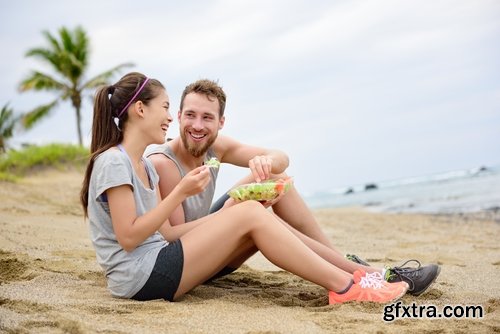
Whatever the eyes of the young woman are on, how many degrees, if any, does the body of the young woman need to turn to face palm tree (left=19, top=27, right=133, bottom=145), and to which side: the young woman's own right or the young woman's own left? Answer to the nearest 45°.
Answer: approximately 90° to the young woman's own left

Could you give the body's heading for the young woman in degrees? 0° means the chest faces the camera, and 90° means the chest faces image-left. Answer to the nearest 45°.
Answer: approximately 270°

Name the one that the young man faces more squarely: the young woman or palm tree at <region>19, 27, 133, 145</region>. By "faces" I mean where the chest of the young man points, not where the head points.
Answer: the young woman

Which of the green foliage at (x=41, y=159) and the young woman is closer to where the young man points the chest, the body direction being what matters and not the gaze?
the young woman

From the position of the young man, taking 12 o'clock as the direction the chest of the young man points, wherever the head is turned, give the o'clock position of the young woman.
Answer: The young woman is roughly at 2 o'clock from the young man.

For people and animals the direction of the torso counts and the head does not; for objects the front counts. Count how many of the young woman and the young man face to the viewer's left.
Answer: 0

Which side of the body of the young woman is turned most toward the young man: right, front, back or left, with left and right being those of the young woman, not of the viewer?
left

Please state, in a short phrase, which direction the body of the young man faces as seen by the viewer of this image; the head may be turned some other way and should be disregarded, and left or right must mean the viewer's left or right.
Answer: facing the viewer and to the right of the viewer
